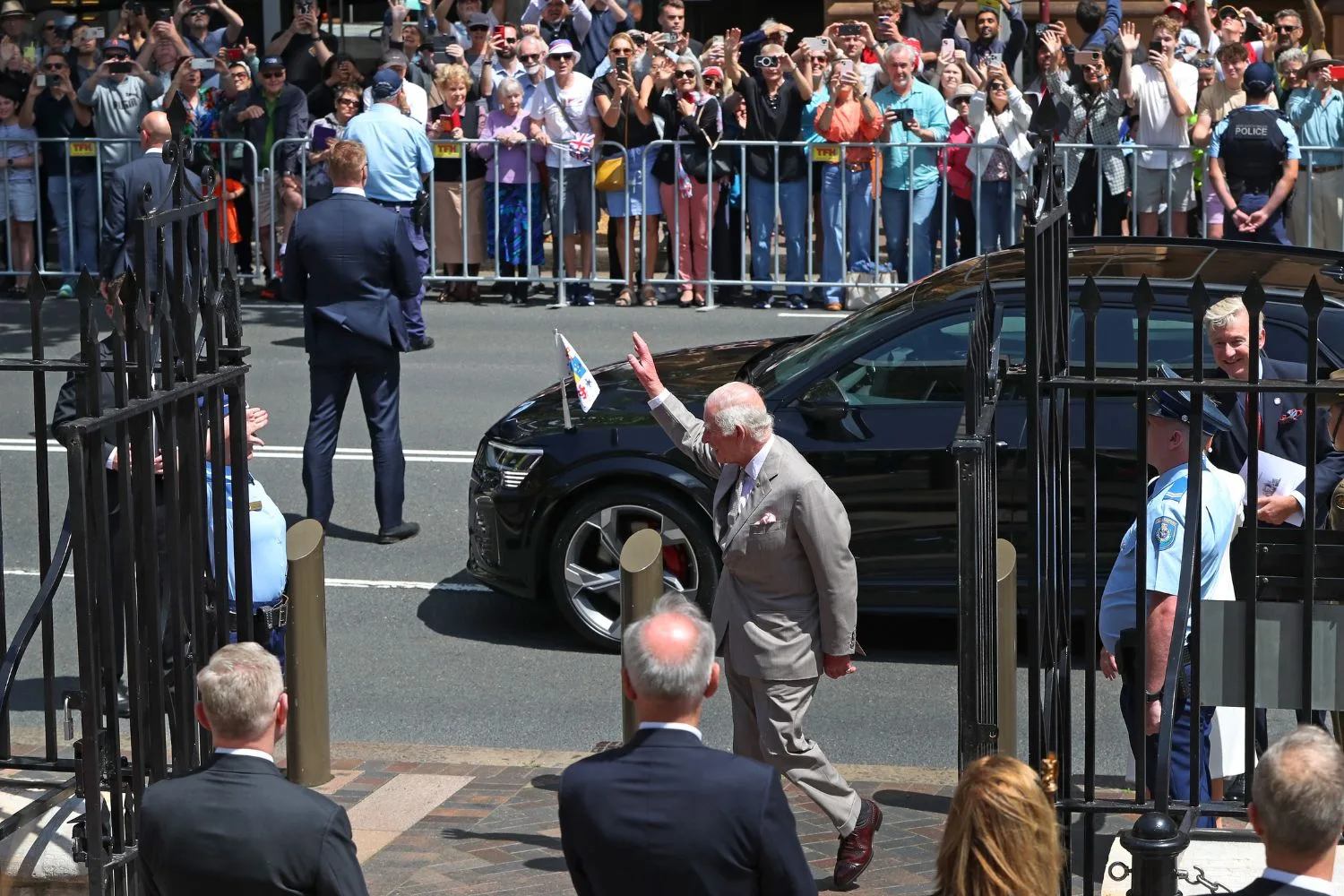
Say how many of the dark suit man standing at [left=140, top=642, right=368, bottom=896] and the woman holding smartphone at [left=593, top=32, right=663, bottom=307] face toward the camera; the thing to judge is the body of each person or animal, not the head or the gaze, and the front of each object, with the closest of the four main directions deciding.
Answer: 1

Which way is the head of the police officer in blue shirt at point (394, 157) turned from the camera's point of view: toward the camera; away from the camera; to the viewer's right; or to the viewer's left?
away from the camera

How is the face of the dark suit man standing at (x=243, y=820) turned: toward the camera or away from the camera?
away from the camera

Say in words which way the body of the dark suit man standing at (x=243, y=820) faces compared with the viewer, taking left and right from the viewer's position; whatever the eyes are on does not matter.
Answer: facing away from the viewer

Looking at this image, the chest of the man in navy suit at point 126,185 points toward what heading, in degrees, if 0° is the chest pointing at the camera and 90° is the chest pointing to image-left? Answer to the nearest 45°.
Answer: approximately 180°

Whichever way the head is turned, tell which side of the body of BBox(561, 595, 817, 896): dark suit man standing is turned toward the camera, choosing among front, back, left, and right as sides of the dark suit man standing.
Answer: back

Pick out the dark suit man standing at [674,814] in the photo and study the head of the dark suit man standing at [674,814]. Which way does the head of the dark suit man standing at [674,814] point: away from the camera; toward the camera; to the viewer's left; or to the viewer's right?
away from the camera

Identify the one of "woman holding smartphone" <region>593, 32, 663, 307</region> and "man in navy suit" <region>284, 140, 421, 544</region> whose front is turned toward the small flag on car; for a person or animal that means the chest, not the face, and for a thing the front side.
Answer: the woman holding smartphone

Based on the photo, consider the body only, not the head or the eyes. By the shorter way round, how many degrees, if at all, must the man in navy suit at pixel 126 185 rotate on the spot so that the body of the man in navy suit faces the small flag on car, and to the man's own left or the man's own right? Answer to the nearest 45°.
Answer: approximately 180°

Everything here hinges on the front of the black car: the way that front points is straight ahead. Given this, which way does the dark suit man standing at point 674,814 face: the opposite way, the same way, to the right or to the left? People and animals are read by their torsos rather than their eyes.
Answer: to the right
